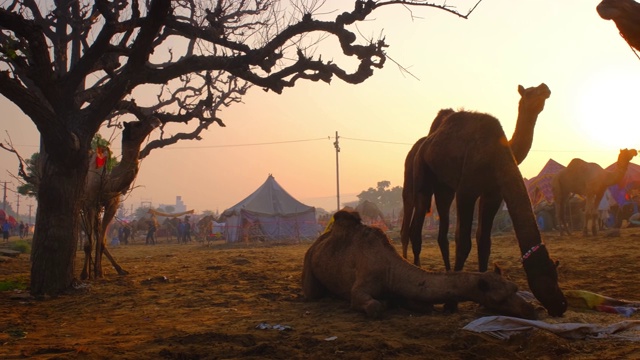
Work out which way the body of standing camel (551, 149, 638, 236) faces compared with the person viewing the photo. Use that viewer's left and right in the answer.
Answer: facing to the right of the viewer

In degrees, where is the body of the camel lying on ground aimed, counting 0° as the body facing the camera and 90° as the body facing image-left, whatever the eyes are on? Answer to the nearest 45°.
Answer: approximately 270°

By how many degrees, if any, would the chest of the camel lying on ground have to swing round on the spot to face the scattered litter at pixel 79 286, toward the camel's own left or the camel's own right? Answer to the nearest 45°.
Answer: approximately 180°

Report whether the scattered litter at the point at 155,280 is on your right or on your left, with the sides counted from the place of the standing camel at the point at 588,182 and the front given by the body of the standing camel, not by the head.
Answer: on your right
